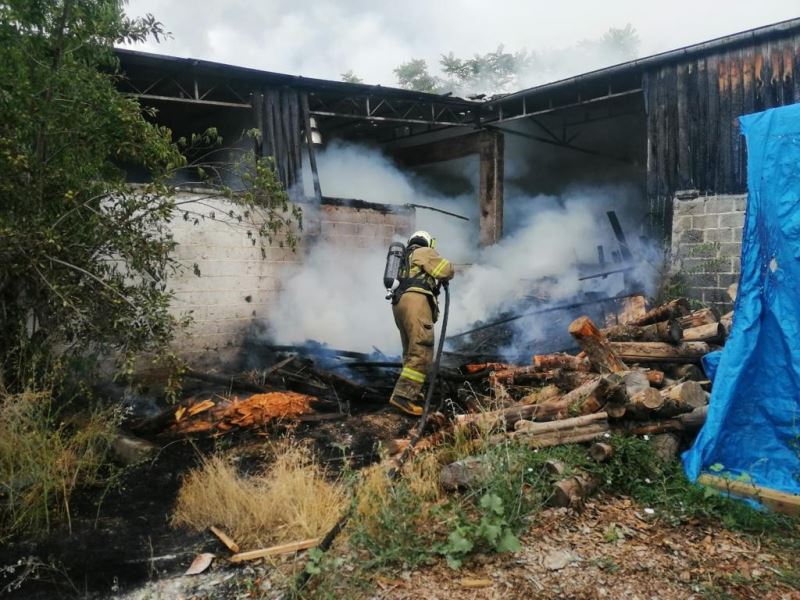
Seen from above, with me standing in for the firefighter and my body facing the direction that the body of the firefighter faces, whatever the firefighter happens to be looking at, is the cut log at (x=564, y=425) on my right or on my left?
on my right

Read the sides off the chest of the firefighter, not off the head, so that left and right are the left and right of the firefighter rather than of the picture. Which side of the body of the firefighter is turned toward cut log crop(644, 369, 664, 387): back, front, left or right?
front

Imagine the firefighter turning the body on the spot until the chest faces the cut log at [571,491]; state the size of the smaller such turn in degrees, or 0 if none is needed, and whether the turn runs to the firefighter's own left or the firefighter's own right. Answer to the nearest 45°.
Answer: approximately 135° to the firefighter's own right

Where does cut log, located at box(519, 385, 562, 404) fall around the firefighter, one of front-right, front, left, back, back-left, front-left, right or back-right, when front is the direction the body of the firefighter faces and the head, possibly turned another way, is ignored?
right

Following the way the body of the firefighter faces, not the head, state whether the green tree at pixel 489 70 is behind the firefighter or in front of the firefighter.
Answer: in front

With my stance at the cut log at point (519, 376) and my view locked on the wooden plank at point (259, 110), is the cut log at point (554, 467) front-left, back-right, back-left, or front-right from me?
back-left

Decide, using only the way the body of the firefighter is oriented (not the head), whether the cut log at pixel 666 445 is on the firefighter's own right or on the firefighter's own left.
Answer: on the firefighter's own right

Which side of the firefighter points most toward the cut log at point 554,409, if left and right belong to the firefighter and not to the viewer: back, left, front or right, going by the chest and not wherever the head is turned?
right

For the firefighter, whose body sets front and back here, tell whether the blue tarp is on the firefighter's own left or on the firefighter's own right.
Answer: on the firefighter's own right

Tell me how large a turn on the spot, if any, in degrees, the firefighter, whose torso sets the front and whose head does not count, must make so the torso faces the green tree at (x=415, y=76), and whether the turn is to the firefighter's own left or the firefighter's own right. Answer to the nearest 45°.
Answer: approximately 45° to the firefighter's own left

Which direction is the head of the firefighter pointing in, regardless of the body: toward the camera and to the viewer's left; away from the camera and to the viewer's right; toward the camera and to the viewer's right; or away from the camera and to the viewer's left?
away from the camera and to the viewer's right

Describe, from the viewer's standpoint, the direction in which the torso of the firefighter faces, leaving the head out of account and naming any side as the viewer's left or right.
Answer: facing away from the viewer and to the right of the viewer

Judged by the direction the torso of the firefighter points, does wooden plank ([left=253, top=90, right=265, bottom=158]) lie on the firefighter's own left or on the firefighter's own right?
on the firefighter's own left

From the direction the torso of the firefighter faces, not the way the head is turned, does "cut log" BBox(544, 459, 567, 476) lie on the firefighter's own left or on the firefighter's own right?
on the firefighter's own right

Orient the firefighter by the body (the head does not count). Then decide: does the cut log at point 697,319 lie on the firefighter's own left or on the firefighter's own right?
on the firefighter's own right
